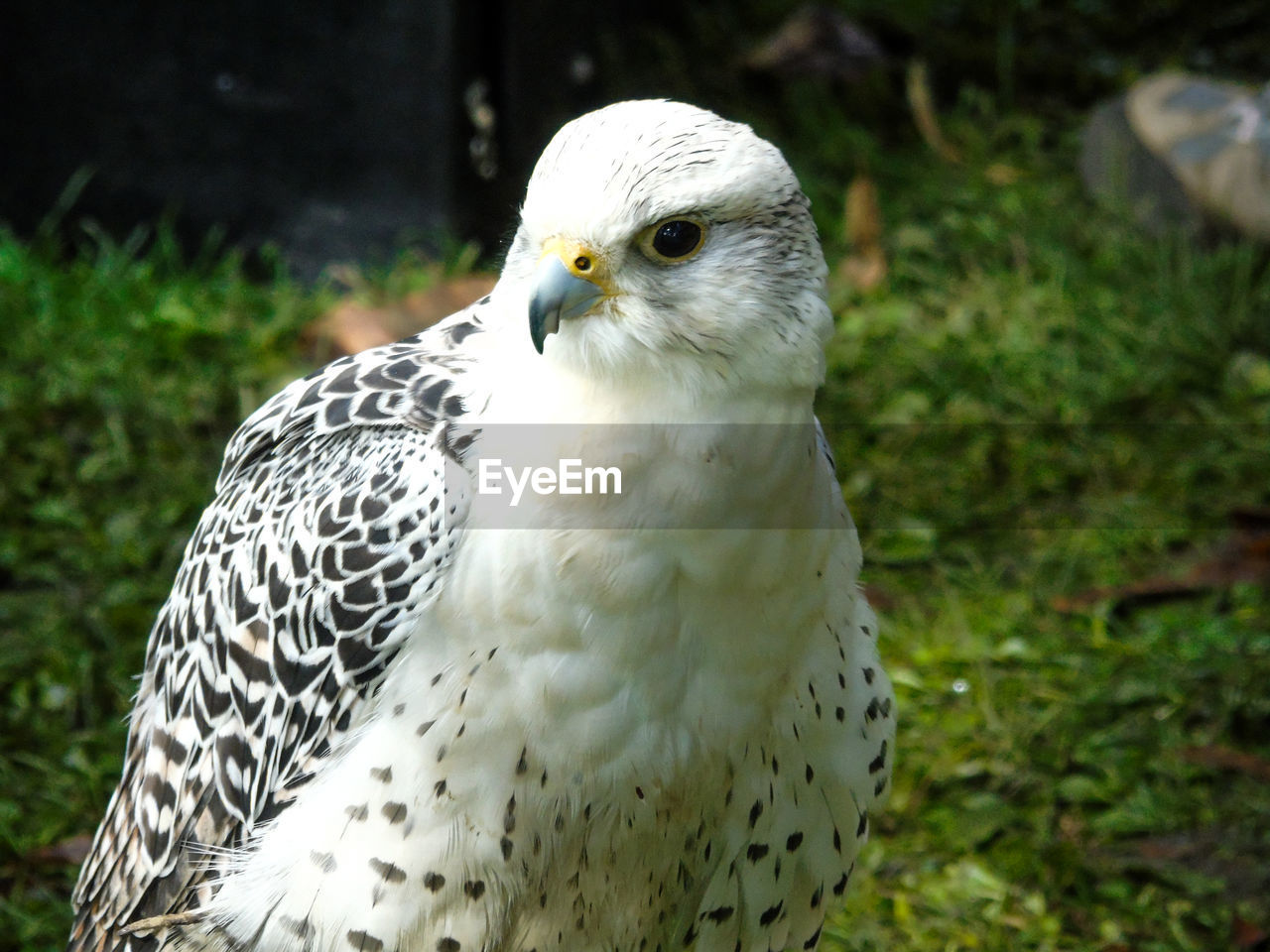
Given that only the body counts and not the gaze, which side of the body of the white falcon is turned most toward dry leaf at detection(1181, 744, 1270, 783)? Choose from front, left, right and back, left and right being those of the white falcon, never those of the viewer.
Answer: left

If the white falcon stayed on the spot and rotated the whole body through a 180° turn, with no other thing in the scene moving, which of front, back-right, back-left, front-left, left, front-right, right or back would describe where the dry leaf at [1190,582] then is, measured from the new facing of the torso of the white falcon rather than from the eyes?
right

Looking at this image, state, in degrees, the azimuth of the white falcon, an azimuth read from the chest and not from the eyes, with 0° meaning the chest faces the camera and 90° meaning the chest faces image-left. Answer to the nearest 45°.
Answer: approximately 315°

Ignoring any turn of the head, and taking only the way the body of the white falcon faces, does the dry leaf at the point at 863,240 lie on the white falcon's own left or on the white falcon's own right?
on the white falcon's own left

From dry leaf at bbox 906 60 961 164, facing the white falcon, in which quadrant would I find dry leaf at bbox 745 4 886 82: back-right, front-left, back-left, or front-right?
back-right

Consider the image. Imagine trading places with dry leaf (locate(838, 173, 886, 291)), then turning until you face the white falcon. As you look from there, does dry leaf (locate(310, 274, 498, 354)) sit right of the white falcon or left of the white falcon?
right
